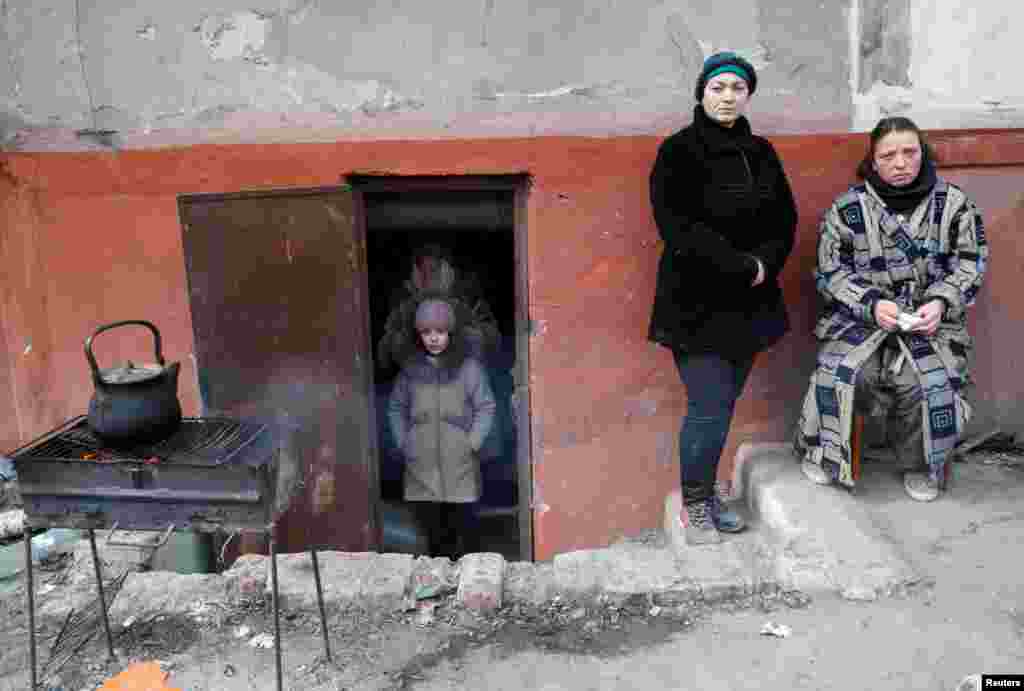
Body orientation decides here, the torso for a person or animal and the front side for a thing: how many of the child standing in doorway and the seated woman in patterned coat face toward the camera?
2

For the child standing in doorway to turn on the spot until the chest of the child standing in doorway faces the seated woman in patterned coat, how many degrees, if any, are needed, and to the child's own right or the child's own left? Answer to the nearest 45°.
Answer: approximately 45° to the child's own left

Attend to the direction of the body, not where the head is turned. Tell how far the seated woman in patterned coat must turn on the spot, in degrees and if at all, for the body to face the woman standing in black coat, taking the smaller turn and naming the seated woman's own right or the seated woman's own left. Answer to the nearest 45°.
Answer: approximately 45° to the seated woman's own right

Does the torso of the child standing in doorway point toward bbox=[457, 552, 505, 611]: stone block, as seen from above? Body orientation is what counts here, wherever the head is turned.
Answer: yes

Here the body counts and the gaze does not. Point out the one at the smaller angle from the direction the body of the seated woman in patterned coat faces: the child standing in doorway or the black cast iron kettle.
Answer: the black cast iron kettle

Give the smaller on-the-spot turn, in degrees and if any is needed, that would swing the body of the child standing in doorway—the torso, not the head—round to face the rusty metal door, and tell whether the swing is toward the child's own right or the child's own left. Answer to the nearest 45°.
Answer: approximately 45° to the child's own right

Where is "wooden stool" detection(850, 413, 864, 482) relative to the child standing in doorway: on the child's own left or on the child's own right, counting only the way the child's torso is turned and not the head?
on the child's own left

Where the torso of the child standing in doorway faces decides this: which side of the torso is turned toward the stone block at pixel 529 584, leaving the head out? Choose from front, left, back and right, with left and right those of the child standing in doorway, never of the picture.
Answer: front

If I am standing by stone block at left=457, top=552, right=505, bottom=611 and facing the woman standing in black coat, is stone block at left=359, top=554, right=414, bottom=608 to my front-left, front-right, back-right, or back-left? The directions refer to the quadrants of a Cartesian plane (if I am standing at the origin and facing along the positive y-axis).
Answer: back-left

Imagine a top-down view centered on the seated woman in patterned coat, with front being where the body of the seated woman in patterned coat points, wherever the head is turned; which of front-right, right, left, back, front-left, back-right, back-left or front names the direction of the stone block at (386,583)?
front-right

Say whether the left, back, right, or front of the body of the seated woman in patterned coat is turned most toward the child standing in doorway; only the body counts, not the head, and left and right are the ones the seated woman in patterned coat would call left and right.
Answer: right

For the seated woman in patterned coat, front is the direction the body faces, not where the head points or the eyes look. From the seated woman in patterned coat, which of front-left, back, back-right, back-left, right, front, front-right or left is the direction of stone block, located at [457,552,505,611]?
front-right

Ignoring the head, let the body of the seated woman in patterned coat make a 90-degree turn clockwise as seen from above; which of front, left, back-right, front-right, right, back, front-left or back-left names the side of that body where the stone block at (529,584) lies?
front-left

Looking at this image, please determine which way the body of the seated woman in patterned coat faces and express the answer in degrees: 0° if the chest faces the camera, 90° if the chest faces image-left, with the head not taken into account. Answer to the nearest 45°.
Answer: approximately 0°
